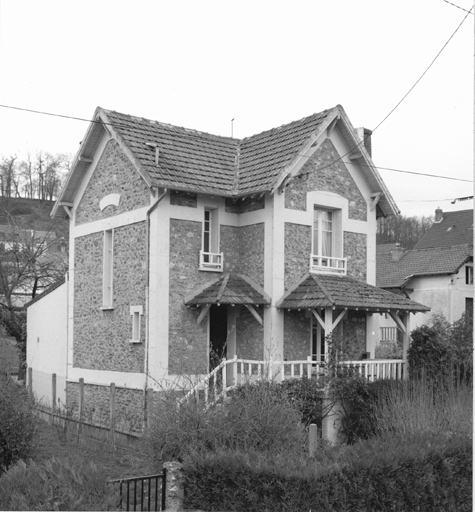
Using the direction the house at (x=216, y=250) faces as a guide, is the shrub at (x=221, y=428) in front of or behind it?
in front

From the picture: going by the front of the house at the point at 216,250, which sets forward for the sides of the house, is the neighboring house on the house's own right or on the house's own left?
on the house's own left

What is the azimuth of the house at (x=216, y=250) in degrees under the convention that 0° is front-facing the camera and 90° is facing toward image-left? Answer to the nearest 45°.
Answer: approximately 315°

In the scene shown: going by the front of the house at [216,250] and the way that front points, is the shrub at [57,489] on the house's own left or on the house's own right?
on the house's own right

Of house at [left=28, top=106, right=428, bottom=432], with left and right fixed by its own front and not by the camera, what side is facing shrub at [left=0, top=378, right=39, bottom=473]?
right

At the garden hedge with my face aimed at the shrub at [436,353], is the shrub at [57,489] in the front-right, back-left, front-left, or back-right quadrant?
back-left

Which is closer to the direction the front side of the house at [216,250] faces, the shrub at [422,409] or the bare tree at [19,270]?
the shrub

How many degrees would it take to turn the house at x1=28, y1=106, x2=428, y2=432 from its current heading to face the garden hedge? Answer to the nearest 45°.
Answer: approximately 45° to its right
